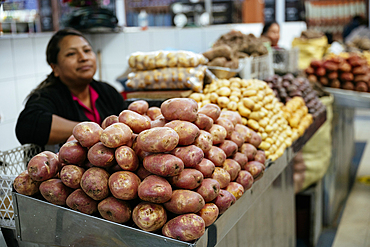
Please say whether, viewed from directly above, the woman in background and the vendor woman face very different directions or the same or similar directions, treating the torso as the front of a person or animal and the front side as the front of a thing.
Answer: same or similar directions

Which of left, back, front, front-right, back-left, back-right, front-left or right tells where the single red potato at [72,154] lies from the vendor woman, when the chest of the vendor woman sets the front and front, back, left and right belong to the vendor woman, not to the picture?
front-right

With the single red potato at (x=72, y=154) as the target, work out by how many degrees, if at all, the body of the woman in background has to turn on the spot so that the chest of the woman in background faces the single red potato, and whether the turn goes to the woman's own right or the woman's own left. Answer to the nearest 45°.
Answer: approximately 45° to the woman's own right

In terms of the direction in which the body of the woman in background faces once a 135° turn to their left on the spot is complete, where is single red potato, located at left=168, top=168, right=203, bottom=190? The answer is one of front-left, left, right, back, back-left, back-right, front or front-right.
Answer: back

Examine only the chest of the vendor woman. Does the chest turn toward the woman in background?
no

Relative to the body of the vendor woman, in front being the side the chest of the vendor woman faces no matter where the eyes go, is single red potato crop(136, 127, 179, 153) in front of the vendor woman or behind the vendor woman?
in front

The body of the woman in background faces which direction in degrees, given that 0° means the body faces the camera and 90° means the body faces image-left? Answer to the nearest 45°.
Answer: approximately 315°

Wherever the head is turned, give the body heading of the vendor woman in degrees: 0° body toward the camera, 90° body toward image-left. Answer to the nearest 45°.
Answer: approximately 315°

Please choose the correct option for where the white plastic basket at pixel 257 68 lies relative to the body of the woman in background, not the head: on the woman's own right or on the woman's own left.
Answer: on the woman's own right

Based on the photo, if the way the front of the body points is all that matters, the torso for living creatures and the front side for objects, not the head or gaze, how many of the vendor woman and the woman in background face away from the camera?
0

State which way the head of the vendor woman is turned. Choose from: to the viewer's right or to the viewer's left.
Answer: to the viewer's right
